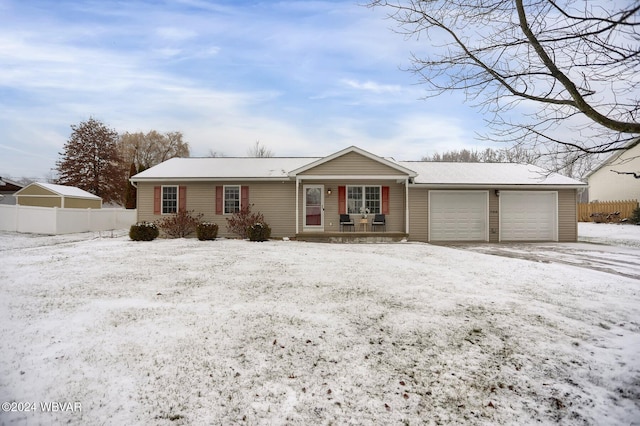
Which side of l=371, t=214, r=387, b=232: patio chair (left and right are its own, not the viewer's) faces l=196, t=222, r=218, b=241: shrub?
right

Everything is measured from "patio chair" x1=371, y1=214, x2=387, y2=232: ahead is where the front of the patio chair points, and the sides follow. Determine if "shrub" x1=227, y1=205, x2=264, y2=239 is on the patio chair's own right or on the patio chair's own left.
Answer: on the patio chair's own right

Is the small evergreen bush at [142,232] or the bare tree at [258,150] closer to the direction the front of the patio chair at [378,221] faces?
the small evergreen bush

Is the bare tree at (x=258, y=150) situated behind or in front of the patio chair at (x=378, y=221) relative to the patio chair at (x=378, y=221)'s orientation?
behind

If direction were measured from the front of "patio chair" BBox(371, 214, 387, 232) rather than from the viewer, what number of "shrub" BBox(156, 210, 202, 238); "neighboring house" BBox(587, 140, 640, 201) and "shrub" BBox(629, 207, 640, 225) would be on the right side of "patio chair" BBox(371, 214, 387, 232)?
1

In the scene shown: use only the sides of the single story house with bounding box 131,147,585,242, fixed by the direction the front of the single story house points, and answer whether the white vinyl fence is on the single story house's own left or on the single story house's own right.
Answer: on the single story house's own right

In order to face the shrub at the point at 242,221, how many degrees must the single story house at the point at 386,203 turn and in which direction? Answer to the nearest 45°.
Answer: approximately 90° to its right

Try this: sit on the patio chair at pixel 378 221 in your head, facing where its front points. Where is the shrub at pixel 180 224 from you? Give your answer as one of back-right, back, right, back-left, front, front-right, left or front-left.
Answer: right

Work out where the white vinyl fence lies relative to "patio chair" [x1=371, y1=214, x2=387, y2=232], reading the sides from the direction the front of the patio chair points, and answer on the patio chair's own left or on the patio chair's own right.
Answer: on the patio chair's own right

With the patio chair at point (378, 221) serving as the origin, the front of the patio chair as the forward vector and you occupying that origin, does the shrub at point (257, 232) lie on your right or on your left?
on your right

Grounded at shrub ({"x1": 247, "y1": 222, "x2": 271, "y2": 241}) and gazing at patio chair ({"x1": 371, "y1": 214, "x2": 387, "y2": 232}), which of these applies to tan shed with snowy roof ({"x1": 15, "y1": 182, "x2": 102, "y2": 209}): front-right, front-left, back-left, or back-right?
back-left

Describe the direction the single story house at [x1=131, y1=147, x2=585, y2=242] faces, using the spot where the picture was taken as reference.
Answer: facing the viewer

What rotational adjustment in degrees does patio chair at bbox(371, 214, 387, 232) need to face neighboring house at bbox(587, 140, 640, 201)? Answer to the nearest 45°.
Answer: approximately 135° to its left
